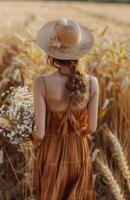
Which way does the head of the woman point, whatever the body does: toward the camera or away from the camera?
away from the camera

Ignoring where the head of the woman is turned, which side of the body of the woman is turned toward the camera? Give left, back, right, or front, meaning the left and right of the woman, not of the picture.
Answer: back
